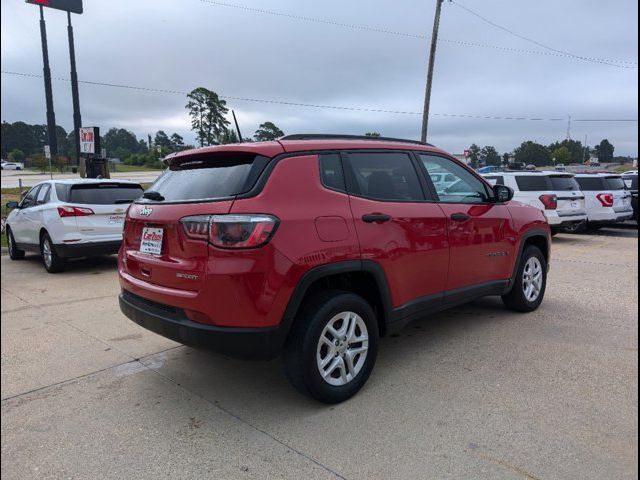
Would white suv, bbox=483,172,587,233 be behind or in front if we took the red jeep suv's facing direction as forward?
in front

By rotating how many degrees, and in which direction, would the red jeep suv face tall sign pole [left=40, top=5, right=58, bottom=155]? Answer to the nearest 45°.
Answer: approximately 90° to its left

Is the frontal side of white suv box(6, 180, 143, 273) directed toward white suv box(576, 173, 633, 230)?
no

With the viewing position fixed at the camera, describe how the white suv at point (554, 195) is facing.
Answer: facing away from the viewer and to the left of the viewer

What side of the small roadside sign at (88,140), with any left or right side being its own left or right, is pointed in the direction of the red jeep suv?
front

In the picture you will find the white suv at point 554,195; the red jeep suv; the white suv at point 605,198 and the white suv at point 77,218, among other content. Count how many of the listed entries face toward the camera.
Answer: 0

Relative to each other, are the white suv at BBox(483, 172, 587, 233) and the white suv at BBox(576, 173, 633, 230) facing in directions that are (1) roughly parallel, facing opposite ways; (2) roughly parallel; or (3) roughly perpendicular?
roughly parallel

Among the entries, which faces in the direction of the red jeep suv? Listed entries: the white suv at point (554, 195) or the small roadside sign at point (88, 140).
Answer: the small roadside sign

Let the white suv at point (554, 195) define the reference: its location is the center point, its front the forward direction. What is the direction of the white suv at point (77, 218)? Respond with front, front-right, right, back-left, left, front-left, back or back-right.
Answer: left

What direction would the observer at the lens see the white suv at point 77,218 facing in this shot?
facing away from the viewer and to the left of the viewer

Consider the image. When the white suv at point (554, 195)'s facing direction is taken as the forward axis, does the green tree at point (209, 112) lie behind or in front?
in front

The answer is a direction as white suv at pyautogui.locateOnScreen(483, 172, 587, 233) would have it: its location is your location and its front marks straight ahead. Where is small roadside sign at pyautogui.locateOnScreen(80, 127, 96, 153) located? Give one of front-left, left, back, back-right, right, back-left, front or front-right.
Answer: front-left

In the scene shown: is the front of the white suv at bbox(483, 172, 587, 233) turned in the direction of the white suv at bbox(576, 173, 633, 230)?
no

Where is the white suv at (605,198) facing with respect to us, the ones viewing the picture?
facing away from the viewer and to the left of the viewer

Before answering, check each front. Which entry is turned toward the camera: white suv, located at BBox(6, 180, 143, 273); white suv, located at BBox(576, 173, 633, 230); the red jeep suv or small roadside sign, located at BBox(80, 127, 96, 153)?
the small roadside sign

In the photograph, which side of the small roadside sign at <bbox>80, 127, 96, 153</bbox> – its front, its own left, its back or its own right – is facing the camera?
front

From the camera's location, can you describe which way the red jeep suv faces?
facing away from the viewer and to the right of the viewer
